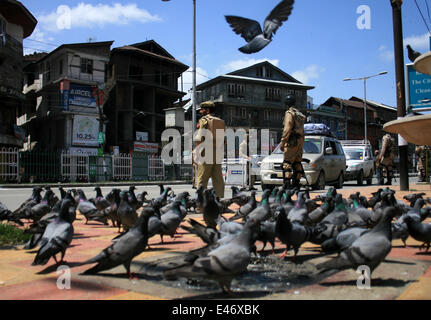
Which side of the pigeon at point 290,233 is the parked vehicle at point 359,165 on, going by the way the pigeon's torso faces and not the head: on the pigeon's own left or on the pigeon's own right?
on the pigeon's own right

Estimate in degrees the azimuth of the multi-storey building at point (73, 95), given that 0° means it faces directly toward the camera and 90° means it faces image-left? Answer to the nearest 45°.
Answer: approximately 315°

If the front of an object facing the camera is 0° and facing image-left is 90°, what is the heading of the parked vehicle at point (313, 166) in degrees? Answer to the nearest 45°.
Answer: approximately 45°

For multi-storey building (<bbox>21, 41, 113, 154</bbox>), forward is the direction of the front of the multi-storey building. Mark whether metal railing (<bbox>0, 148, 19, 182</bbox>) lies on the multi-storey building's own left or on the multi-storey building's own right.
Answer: on the multi-storey building's own right

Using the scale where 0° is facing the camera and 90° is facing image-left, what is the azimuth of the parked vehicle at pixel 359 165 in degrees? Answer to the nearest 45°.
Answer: approximately 45°

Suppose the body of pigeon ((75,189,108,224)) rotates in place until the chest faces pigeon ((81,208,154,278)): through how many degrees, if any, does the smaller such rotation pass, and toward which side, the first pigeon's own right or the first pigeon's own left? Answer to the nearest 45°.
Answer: approximately 90° to the first pigeon's own left

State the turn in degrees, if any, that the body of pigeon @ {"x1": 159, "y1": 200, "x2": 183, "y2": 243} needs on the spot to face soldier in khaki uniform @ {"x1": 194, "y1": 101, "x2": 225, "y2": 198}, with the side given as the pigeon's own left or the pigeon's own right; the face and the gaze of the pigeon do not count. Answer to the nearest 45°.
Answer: approximately 90° to the pigeon's own left

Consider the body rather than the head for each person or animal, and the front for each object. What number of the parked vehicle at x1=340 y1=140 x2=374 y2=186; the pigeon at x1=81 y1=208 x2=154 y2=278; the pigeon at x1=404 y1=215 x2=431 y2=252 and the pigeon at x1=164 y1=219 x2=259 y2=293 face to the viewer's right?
2

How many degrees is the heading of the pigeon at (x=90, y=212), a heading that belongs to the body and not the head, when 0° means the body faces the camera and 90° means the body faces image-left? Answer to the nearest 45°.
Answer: approximately 90°
